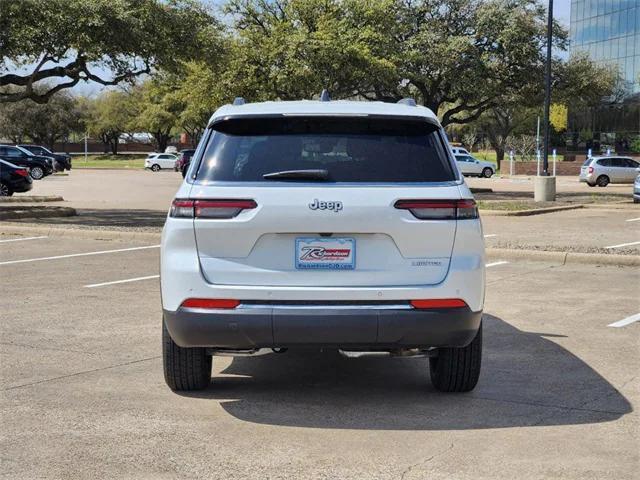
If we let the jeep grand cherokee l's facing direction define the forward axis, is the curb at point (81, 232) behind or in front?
in front

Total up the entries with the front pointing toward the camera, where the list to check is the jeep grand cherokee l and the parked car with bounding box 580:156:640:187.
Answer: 0

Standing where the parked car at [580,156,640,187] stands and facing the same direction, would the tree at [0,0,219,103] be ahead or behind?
behind

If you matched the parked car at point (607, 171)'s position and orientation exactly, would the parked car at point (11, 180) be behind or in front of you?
behind

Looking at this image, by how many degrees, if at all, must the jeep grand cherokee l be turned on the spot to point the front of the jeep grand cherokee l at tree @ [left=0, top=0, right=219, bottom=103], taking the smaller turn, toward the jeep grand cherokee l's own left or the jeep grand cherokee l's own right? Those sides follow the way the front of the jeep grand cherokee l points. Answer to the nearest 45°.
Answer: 0° — it already faces it

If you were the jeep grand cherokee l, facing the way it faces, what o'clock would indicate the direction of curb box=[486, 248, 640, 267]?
The curb is roughly at 1 o'clock from the jeep grand cherokee l.

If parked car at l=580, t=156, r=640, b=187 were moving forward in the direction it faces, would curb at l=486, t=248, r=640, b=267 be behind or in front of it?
behind

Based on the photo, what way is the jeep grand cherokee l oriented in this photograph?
away from the camera
